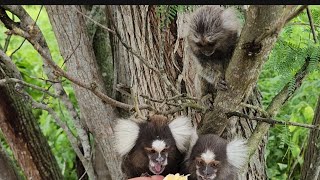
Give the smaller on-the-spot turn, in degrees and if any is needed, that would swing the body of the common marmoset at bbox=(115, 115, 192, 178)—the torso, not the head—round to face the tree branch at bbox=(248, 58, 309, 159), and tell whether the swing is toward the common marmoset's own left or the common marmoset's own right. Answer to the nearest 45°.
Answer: approximately 90° to the common marmoset's own left

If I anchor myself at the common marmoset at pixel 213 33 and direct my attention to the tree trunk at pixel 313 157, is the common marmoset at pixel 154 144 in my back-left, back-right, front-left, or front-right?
back-right

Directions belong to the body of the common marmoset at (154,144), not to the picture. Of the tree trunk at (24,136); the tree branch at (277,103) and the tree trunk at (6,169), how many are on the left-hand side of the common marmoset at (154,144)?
1

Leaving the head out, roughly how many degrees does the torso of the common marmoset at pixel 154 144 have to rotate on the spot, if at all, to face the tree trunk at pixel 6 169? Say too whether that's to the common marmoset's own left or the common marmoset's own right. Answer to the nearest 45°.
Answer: approximately 135° to the common marmoset's own right

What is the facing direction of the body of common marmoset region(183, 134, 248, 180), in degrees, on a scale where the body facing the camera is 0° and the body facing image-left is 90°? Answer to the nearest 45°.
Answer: approximately 0°

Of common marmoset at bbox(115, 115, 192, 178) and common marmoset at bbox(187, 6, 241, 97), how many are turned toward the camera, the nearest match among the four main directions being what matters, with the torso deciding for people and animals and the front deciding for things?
2

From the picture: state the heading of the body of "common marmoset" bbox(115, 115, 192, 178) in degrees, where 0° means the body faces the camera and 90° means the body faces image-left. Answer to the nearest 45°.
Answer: approximately 0°
